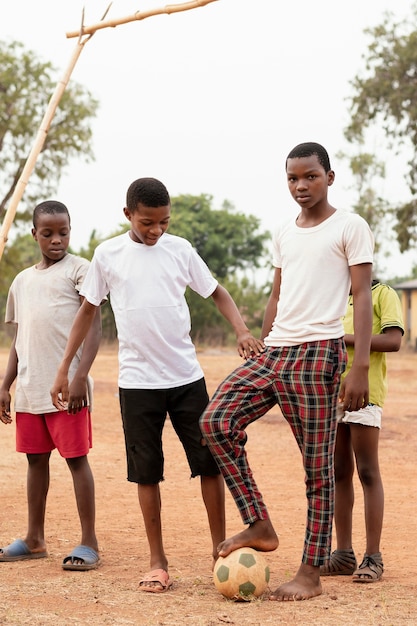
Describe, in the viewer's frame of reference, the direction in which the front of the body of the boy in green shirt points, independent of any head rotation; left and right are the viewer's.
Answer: facing the viewer and to the left of the viewer

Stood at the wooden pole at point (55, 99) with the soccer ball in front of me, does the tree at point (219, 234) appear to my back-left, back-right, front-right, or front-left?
back-left

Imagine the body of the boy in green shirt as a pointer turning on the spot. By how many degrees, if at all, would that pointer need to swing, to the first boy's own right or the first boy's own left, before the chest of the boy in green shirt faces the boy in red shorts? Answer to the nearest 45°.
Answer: approximately 45° to the first boy's own right

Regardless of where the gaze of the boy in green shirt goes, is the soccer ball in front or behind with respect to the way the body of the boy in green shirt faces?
in front

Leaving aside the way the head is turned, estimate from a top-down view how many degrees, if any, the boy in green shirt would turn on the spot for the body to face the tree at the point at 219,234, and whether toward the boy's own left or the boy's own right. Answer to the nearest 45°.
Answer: approximately 135° to the boy's own right

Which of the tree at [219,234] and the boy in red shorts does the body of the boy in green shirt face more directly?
the boy in red shorts
